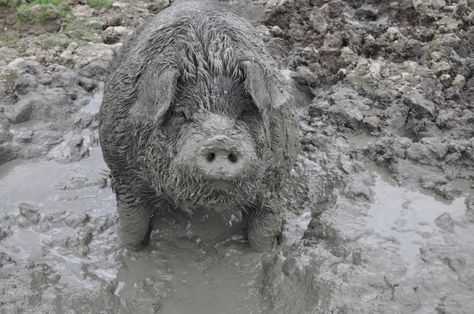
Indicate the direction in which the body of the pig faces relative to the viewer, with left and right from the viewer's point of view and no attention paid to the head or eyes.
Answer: facing the viewer
